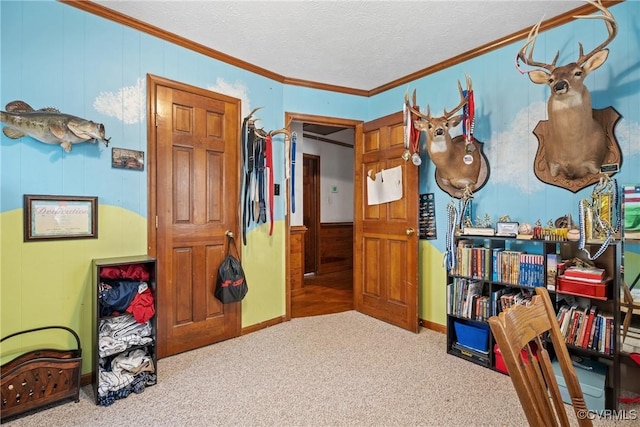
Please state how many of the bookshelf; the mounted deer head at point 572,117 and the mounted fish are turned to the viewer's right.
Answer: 1

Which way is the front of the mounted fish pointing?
to the viewer's right

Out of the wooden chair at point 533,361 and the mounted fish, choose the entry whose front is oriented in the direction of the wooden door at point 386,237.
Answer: the mounted fish

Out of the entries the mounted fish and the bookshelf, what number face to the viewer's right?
1

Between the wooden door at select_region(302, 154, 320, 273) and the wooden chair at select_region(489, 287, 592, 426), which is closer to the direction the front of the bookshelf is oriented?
the wooden chair

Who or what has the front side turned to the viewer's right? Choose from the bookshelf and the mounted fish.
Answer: the mounted fish

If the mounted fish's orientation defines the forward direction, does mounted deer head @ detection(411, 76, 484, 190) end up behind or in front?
in front

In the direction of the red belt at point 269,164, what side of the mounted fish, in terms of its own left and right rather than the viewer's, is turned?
front

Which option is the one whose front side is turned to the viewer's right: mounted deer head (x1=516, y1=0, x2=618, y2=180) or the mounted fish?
the mounted fish
